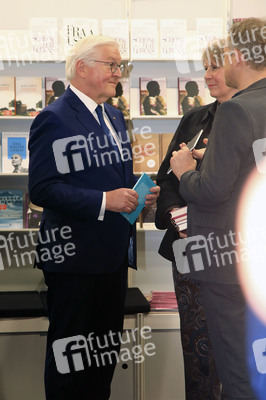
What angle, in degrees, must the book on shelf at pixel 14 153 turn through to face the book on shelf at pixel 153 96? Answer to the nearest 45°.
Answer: approximately 90° to its left

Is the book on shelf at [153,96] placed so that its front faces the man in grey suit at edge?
yes

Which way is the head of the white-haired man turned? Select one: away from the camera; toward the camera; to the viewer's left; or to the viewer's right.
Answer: to the viewer's right

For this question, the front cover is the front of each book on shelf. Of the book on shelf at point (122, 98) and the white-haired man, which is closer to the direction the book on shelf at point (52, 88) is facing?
the white-haired man

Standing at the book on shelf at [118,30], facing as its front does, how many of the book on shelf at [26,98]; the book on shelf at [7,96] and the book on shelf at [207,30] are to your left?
1

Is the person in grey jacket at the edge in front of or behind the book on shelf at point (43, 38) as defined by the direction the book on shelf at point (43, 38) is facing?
in front

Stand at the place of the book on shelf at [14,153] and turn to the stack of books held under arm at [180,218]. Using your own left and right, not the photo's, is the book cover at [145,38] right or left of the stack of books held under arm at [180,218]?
left

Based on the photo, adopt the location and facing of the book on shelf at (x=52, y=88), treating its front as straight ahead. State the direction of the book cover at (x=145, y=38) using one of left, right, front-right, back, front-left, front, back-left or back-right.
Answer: left

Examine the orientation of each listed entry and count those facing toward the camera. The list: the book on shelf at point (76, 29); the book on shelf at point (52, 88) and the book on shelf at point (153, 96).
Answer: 3

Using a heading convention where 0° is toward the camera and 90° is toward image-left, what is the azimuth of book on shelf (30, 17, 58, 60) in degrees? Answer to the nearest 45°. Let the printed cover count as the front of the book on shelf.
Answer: approximately 0°

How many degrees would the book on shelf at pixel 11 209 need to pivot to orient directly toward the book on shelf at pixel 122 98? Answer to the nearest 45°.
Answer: approximately 90° to its left
